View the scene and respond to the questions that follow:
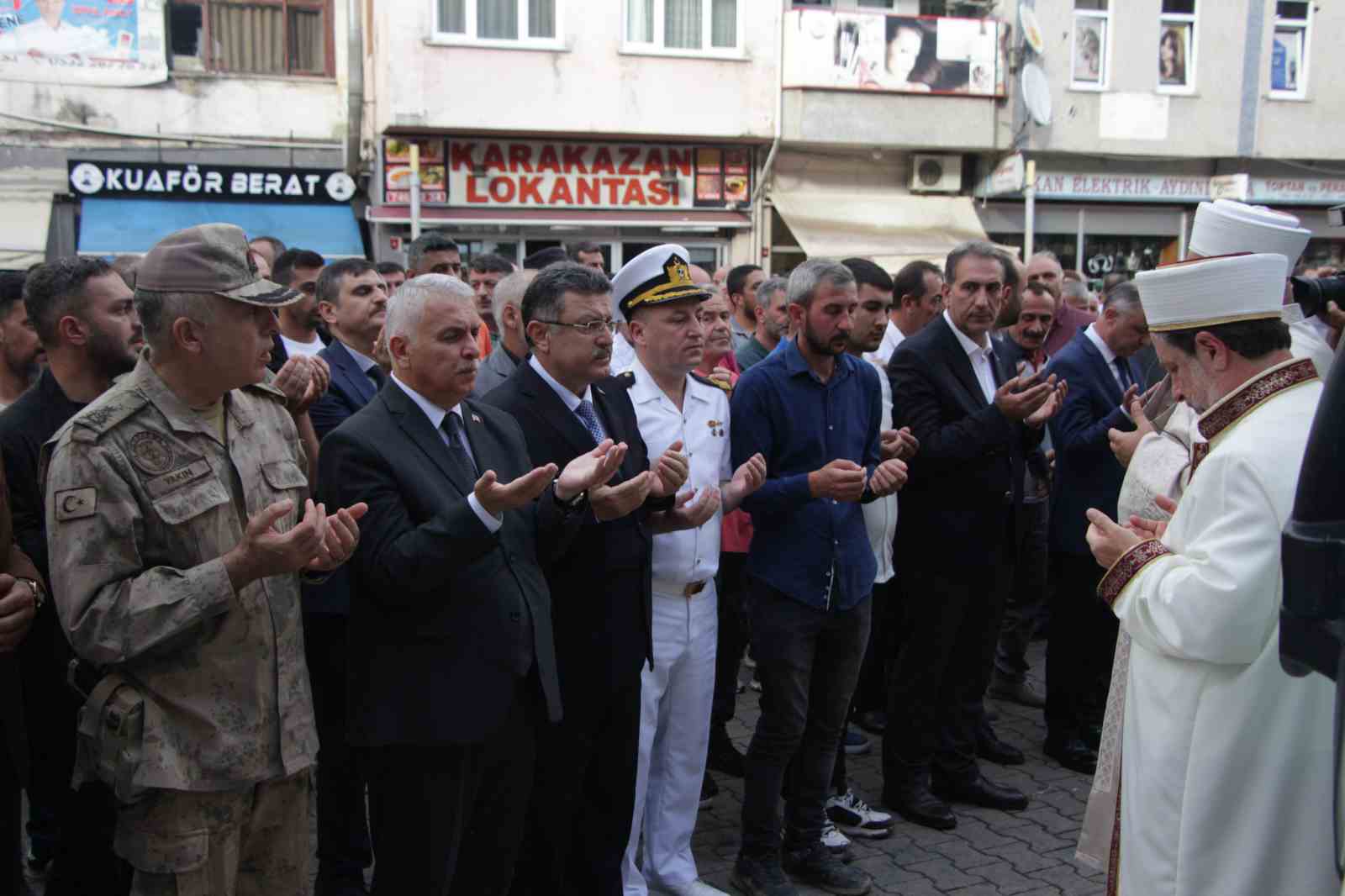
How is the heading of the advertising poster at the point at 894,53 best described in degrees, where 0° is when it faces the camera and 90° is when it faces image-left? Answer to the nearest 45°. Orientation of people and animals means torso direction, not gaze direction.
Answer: approximately 0°

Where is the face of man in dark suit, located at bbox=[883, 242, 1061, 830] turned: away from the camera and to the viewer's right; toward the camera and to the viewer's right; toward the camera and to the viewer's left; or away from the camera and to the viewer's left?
toward the camera and to the viewer's right

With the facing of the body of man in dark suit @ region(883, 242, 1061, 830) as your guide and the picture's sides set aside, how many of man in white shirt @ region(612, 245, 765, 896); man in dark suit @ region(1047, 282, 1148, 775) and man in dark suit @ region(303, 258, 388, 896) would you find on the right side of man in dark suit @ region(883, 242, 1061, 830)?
2

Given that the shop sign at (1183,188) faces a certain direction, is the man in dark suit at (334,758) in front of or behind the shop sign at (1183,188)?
in front

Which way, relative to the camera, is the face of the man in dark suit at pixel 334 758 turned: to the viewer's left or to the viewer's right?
to the viewer's right

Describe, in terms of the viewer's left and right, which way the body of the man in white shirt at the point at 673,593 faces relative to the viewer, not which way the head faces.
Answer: facing the viewer and to the right of the viewer

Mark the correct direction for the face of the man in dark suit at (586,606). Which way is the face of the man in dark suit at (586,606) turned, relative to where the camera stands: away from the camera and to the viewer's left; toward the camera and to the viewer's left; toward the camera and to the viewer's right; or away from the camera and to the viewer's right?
toward the camera and to the viewer's right

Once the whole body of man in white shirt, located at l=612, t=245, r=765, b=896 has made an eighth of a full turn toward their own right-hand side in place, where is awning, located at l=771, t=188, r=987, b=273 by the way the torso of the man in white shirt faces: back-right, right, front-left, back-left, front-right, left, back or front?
back

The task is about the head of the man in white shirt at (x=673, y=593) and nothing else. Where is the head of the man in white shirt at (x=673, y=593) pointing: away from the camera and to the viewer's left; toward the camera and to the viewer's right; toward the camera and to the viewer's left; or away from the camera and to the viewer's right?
toward the camera and to the viewer's right

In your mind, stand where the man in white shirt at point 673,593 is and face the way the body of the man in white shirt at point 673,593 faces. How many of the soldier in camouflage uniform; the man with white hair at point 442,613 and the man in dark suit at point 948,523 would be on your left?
1

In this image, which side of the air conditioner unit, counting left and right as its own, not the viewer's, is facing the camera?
front

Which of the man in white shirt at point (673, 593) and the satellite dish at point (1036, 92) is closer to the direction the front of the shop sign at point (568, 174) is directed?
the man in white shirt

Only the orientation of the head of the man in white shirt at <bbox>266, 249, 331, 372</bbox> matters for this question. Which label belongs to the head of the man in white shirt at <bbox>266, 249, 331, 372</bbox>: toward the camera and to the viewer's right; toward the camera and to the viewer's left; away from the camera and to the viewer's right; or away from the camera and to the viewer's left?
toward the camera and to the viewer's right

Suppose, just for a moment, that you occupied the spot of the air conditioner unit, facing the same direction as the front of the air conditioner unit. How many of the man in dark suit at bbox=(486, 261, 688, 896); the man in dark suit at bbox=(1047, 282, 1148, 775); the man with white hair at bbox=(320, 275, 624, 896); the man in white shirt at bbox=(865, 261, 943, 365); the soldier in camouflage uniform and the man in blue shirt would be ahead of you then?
6

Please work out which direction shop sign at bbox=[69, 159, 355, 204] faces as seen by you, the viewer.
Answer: facing the viewer
